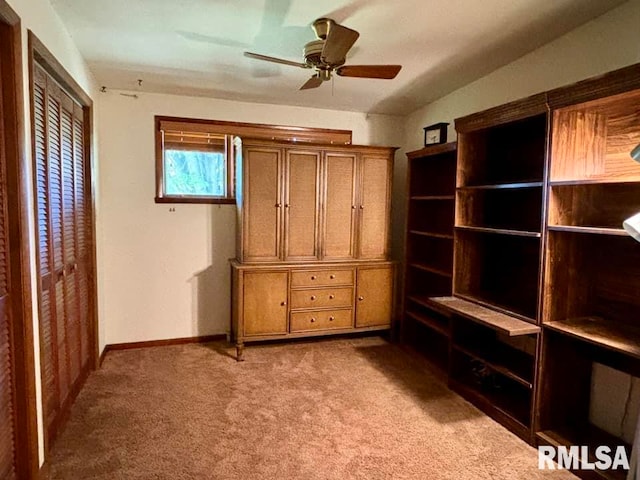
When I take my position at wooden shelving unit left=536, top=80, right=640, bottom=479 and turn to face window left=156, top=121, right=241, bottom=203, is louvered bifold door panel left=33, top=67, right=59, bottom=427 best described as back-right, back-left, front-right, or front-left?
front-left

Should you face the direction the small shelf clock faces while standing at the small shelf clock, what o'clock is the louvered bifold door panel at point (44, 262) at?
The louvered bifold door panel is roughly at 12 o'clock from the small shelf clock.

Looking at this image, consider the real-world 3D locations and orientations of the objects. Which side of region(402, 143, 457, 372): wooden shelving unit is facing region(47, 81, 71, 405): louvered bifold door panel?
front

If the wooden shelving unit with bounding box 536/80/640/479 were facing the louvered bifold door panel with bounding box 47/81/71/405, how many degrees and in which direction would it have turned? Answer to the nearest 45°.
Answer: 0° — it already faces it

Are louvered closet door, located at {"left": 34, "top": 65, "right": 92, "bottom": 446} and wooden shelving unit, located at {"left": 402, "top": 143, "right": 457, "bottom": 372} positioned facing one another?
yes

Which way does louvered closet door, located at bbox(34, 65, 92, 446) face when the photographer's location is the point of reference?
facing to the right of the viewer

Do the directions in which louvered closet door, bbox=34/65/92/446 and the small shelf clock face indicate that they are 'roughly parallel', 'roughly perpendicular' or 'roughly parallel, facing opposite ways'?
roughly parallel, facing opposite ways

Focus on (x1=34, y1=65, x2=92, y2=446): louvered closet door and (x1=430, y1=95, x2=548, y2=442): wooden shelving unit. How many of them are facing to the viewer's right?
1

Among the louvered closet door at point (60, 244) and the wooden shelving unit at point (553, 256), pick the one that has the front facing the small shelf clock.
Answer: the louvered closet door

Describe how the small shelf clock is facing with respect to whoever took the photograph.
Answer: facing the viewer and to the left of the viewer

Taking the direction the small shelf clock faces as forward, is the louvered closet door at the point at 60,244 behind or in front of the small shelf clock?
in front

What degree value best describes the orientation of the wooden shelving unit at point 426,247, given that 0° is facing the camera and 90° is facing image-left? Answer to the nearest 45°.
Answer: approximately 45°

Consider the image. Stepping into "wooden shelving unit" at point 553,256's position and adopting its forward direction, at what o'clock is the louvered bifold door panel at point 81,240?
The louvered bifold door panel is roughly at 1 o'clock from the wooden shelving unit.

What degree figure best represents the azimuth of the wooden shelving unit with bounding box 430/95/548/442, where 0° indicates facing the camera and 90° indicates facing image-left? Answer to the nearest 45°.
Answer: approximately 45°

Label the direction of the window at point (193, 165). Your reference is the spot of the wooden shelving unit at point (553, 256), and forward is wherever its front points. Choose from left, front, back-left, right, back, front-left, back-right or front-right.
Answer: front-right

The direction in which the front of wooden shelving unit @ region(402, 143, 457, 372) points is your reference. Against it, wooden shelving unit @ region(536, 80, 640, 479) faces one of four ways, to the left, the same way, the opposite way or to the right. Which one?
the same way

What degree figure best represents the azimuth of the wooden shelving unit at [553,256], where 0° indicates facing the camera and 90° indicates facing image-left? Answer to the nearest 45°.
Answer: approximately 45°
